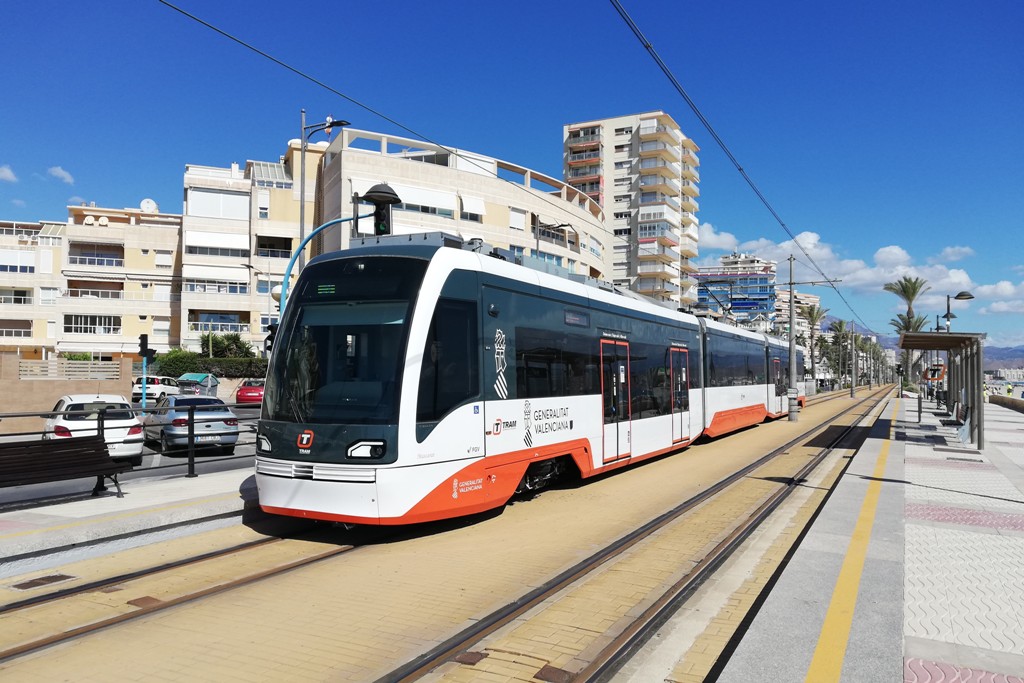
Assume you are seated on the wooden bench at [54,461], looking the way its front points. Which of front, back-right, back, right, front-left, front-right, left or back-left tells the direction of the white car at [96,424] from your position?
back-left

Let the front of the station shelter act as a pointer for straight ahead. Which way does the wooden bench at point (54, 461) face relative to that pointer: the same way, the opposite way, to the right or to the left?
the opposite way

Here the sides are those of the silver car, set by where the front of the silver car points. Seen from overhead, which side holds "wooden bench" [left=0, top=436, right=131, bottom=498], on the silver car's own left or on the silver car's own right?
on the silver car's own left

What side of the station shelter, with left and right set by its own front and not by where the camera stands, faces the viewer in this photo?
left

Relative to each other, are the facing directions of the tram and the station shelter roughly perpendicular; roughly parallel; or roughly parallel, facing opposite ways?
roughly perpendicular

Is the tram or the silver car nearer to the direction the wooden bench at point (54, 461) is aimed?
the tram

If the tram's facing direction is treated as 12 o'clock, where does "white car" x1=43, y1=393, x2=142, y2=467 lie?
The white car is roughly at 3 o'clock from the tram.

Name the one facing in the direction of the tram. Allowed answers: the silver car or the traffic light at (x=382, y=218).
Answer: the traffic light

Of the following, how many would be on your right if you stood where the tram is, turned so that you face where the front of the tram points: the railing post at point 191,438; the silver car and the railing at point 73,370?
3

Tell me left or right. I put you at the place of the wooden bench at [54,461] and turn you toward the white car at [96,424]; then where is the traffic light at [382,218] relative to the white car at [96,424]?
right
